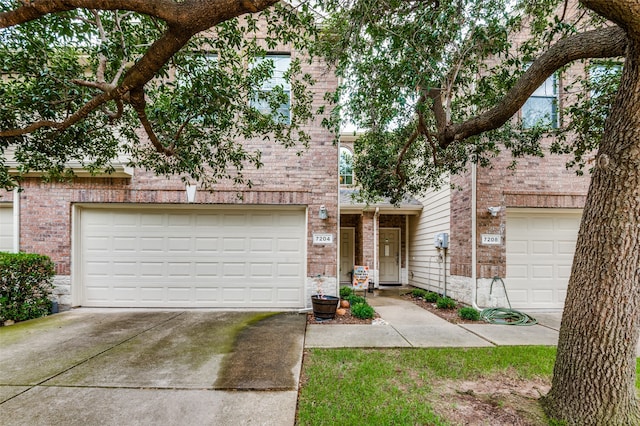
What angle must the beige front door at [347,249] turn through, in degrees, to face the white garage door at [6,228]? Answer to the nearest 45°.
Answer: approximately 45° to its right

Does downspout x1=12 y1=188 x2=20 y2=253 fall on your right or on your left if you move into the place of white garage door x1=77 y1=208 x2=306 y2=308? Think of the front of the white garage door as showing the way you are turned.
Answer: on your right

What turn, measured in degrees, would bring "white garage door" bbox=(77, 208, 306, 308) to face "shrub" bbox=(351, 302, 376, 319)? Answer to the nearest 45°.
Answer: approximately 45° to its left

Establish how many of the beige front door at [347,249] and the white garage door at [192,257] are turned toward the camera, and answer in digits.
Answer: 2

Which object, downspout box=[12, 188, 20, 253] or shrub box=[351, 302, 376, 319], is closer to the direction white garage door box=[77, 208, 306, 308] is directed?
the shrub

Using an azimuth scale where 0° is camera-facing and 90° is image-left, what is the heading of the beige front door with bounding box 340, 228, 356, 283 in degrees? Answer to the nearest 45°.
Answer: approximately 0°

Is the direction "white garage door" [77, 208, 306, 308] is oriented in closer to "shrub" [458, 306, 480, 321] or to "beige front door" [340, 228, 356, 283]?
the shrub

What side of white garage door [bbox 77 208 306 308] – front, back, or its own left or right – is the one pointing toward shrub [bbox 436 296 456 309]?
left

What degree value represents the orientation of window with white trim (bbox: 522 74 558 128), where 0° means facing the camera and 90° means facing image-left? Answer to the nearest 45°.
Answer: approximately 0°
